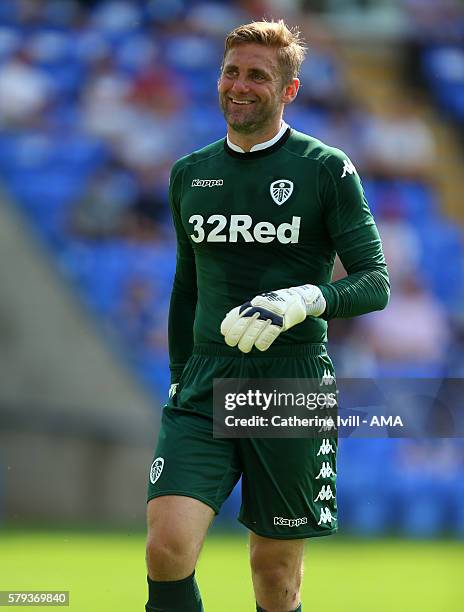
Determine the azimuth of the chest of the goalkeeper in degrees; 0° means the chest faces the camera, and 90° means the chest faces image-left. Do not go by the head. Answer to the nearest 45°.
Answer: approximately 45°
